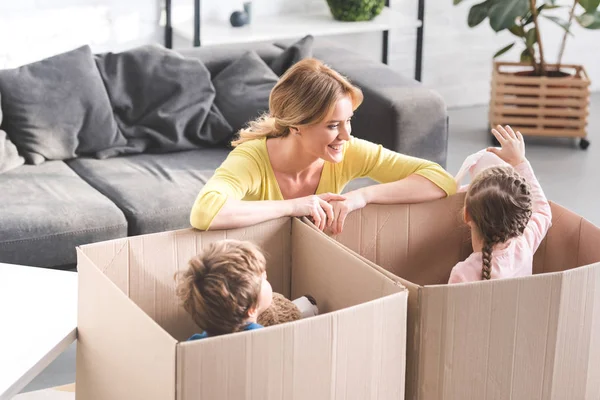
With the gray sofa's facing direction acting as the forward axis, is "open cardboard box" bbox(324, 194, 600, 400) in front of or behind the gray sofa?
in front

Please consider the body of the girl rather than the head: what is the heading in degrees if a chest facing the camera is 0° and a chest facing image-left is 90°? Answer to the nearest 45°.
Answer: approximately 135°

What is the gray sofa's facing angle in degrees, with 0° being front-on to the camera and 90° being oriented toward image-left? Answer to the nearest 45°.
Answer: approximately 315°

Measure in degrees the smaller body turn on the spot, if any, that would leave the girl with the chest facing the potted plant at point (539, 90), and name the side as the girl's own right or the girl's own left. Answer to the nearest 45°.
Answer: approximately 45° to the girl's own right

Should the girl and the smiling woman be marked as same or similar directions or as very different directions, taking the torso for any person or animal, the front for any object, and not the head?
very different directions

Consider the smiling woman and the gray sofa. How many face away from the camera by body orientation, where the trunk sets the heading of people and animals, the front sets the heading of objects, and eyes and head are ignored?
0

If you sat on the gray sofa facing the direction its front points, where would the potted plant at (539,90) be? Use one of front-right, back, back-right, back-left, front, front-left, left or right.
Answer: left

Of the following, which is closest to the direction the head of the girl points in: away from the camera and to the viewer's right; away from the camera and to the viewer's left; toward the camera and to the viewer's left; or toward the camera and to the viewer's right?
away from the camera and to the viewer's left

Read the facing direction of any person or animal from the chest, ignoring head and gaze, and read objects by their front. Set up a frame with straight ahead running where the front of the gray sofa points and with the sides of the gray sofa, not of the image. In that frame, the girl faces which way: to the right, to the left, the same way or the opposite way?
the opposite way
